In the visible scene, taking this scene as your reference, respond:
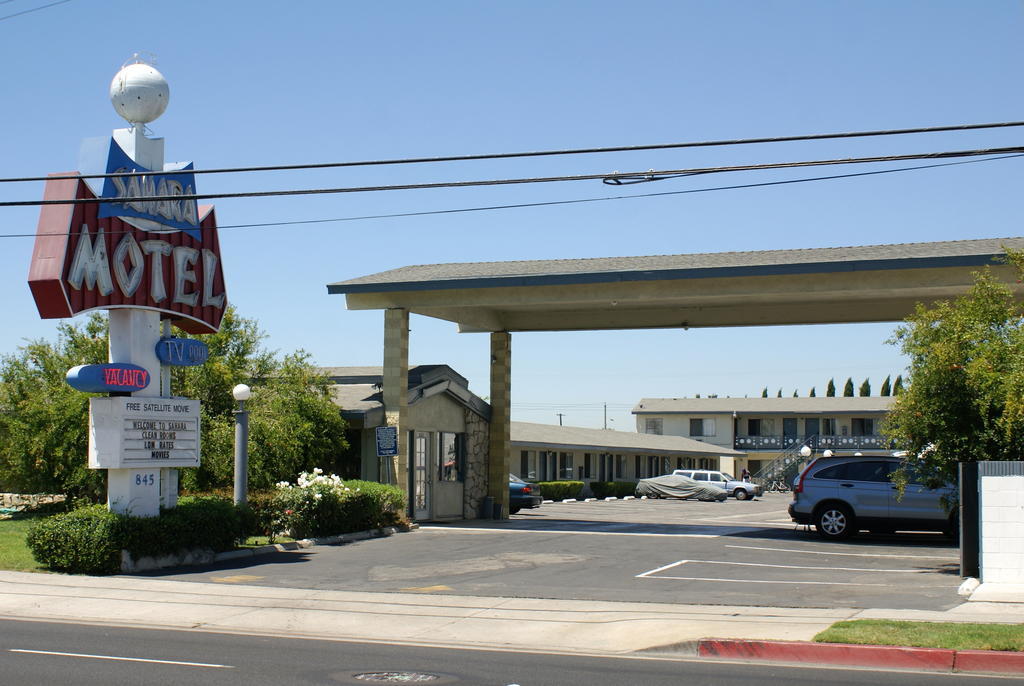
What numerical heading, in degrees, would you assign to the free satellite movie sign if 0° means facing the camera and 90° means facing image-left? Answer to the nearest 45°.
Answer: approximately 315°

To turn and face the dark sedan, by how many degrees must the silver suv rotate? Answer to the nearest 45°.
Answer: approximately 135° to its left

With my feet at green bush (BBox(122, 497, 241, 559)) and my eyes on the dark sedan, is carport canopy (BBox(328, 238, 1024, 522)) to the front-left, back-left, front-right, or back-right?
front-right

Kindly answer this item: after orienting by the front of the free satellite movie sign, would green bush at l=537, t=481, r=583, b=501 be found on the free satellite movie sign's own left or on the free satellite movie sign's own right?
on the free satellite movie sign's own left

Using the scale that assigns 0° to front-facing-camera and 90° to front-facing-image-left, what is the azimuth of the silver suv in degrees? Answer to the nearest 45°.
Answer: approximately 270°

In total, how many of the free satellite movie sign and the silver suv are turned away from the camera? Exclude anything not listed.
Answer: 0

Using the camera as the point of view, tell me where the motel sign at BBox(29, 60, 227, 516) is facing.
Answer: facing the viewer and to the right of the viewer

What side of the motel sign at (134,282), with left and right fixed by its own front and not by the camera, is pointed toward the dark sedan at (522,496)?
left

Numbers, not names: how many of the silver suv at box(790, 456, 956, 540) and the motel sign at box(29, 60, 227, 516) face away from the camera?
0

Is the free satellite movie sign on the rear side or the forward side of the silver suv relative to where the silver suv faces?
on the rear side
